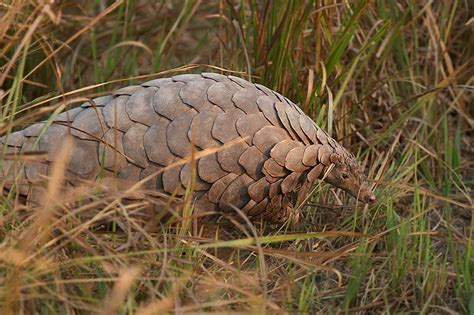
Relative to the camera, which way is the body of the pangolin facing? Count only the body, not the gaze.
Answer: to the viewer's right
